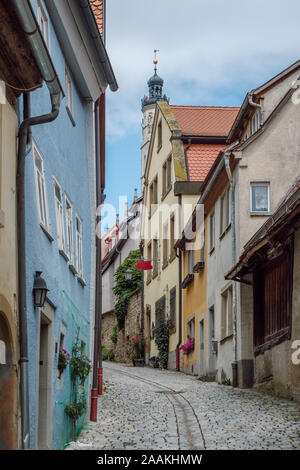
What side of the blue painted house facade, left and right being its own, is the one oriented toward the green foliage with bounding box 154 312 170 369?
left

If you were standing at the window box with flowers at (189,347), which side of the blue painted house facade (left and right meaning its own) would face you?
left

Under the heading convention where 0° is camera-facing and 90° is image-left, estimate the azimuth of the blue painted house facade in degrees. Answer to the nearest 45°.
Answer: approximately 270°

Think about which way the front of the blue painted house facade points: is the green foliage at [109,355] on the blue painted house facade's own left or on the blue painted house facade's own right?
on the blue painted house facade's own left

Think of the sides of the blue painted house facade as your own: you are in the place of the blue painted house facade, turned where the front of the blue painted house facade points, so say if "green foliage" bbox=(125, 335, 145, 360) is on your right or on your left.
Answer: on your left
